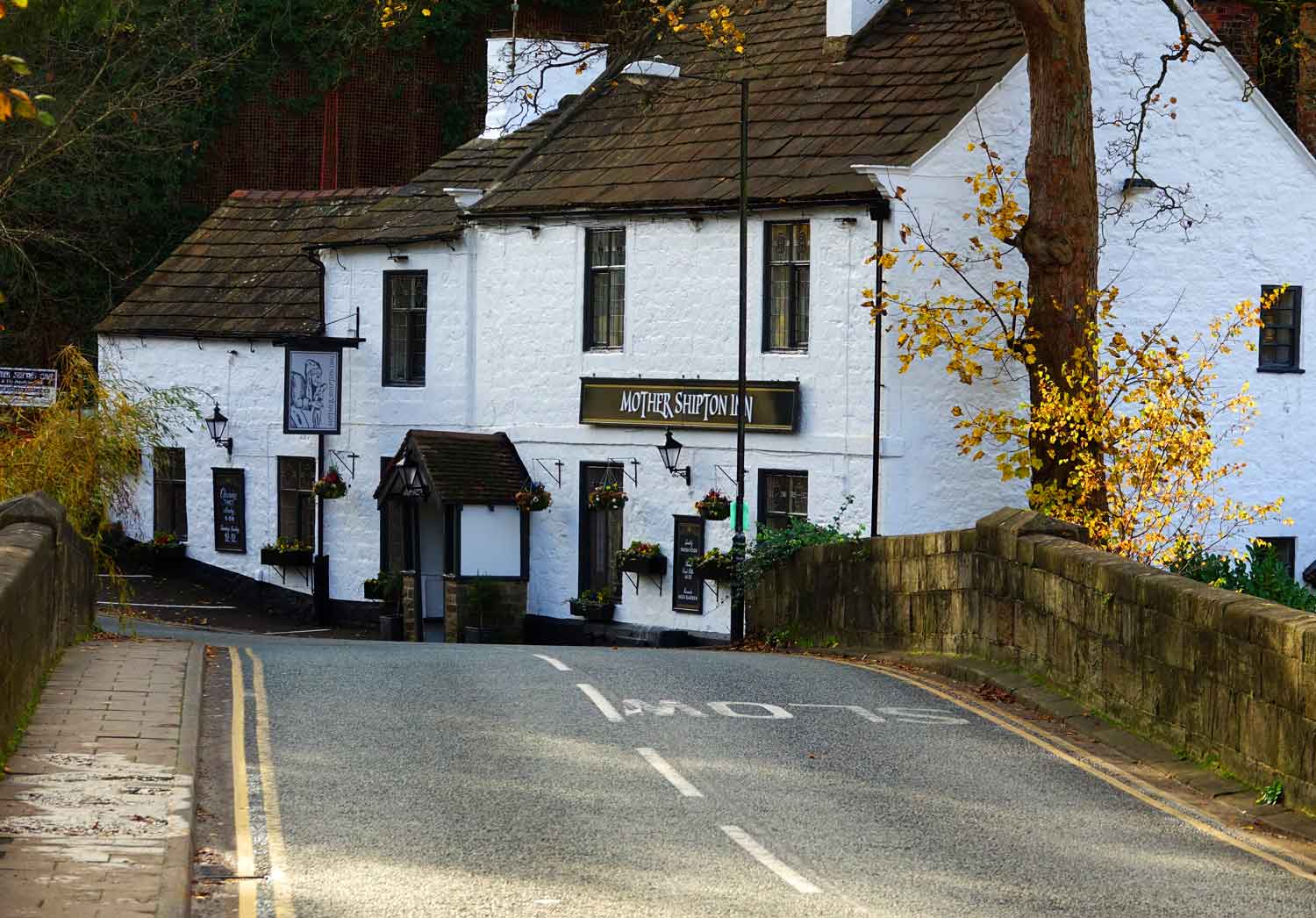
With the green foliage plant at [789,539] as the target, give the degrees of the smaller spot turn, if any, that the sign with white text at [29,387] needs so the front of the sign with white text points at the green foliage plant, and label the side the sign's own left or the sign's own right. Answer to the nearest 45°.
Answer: approximately 90° to the sign's own left

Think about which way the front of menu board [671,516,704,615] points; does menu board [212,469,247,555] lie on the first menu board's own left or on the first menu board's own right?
on the first menu board's own right

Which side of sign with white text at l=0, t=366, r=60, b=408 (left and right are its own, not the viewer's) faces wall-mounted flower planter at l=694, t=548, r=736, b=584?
left

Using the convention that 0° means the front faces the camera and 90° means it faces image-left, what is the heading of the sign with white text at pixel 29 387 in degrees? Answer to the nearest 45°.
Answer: approximately 0°

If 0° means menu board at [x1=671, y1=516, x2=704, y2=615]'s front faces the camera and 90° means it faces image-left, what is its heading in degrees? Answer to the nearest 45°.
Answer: approximately 0°

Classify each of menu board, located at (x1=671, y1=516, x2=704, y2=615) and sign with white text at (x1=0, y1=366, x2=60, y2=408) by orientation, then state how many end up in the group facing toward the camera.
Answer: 2

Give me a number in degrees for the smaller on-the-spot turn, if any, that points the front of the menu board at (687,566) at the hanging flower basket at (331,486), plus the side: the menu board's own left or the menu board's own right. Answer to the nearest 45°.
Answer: approximately 135° to the menu board's own right

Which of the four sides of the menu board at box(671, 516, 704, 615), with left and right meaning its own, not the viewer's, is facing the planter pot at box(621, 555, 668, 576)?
right
